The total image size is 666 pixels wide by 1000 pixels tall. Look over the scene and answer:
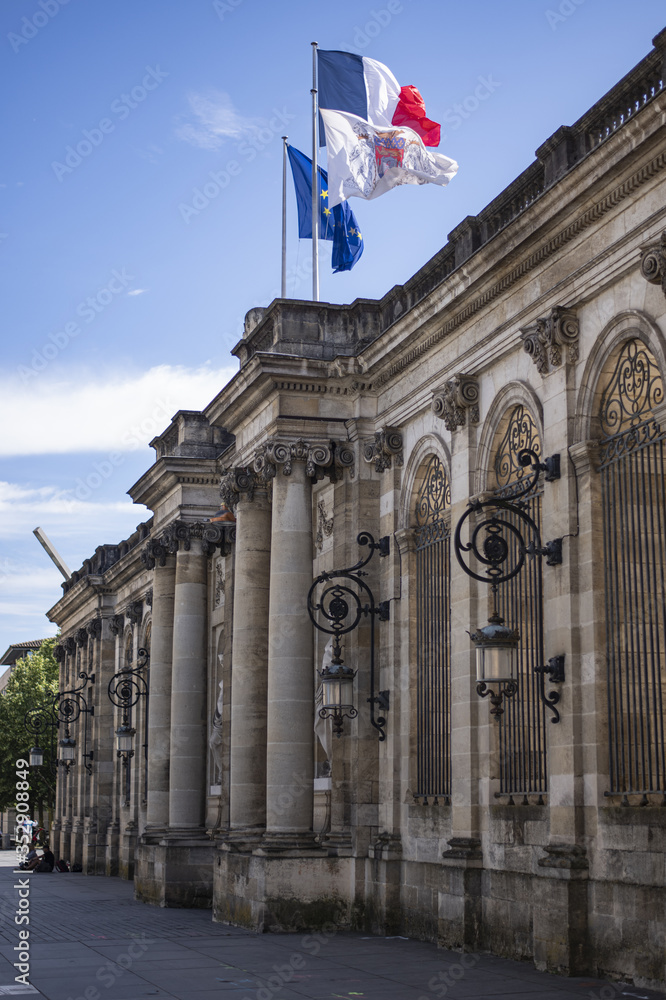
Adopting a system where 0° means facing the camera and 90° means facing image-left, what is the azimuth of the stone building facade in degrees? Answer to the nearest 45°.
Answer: approximately 45°
